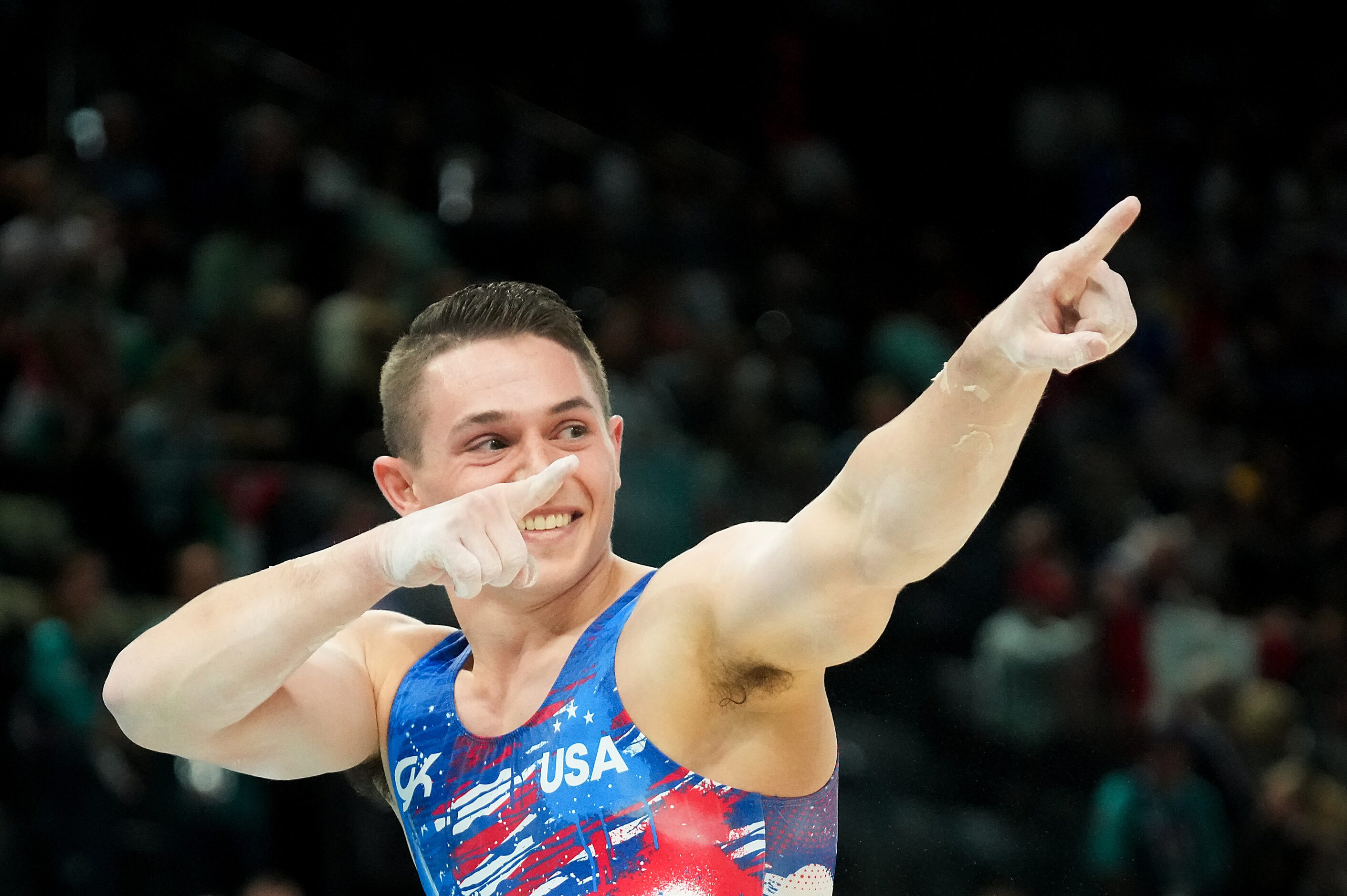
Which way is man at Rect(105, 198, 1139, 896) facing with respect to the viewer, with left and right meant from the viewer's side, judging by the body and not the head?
facing the viewer and to the left of the viewer

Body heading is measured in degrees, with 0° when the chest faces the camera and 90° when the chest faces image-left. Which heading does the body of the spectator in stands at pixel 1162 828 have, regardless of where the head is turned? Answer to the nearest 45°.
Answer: approximately 0°

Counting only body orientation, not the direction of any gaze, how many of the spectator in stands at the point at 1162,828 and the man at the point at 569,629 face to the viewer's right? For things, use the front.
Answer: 0

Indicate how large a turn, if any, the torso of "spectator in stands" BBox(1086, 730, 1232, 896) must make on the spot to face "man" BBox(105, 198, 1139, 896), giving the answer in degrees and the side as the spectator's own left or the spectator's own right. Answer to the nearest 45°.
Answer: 0° — they already face them

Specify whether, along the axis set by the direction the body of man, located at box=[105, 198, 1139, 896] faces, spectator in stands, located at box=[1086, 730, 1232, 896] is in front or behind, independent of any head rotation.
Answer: behind
